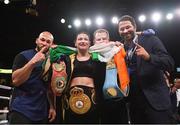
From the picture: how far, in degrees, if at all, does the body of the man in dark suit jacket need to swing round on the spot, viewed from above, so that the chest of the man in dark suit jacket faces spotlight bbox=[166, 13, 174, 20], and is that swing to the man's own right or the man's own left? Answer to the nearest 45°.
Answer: approximately 135° to the man's own right

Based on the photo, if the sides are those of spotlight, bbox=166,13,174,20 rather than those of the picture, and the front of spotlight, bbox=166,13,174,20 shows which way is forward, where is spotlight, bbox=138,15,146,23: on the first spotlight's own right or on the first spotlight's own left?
on the first spotlight's own right

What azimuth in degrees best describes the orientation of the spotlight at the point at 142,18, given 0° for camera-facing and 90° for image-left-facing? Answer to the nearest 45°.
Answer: approximately 0°

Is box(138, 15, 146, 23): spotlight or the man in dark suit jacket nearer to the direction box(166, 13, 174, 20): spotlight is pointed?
the man in dark suit jacket

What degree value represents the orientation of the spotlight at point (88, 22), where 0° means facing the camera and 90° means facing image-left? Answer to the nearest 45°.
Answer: approximately 0°

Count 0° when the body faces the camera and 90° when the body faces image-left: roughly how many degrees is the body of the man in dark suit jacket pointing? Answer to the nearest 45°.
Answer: approximately 45°

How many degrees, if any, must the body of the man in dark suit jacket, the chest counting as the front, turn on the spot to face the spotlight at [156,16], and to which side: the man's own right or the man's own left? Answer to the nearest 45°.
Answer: approximately 135° to the man's own right

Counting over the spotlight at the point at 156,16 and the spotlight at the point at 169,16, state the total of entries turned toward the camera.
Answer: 2

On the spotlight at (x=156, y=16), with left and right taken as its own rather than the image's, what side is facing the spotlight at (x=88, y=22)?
right
